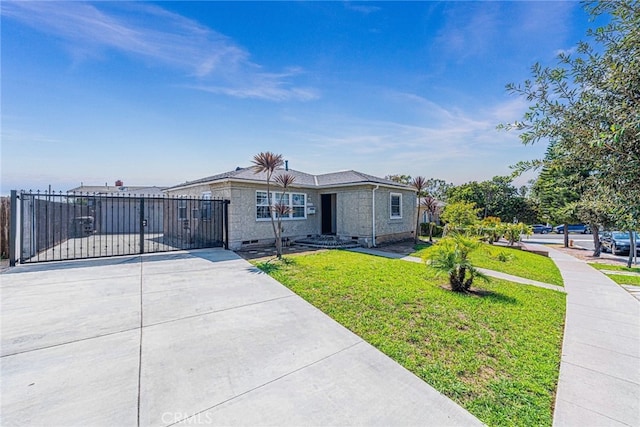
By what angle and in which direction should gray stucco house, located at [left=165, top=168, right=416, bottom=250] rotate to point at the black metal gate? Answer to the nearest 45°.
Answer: approximately 135° to its right

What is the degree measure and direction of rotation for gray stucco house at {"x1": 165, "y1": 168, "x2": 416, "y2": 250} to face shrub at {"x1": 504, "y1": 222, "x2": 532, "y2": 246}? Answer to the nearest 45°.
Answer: approximately 45° to its left

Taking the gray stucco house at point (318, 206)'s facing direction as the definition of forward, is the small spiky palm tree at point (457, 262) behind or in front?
in front

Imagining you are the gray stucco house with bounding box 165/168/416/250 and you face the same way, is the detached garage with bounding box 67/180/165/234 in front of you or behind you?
behind

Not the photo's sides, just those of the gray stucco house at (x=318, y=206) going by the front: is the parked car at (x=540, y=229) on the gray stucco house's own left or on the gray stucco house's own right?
on the gray stucco house's own left

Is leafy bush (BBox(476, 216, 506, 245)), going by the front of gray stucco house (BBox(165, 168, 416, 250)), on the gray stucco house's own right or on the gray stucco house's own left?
on the gray stucco house's own left

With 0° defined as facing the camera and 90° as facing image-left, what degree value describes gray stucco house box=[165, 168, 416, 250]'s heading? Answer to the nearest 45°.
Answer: approximately 315°

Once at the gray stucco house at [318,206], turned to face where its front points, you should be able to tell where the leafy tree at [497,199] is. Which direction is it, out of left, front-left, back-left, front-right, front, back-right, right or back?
left

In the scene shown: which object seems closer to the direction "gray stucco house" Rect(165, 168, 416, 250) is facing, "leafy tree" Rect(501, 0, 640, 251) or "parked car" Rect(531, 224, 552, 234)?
the leafy tree
